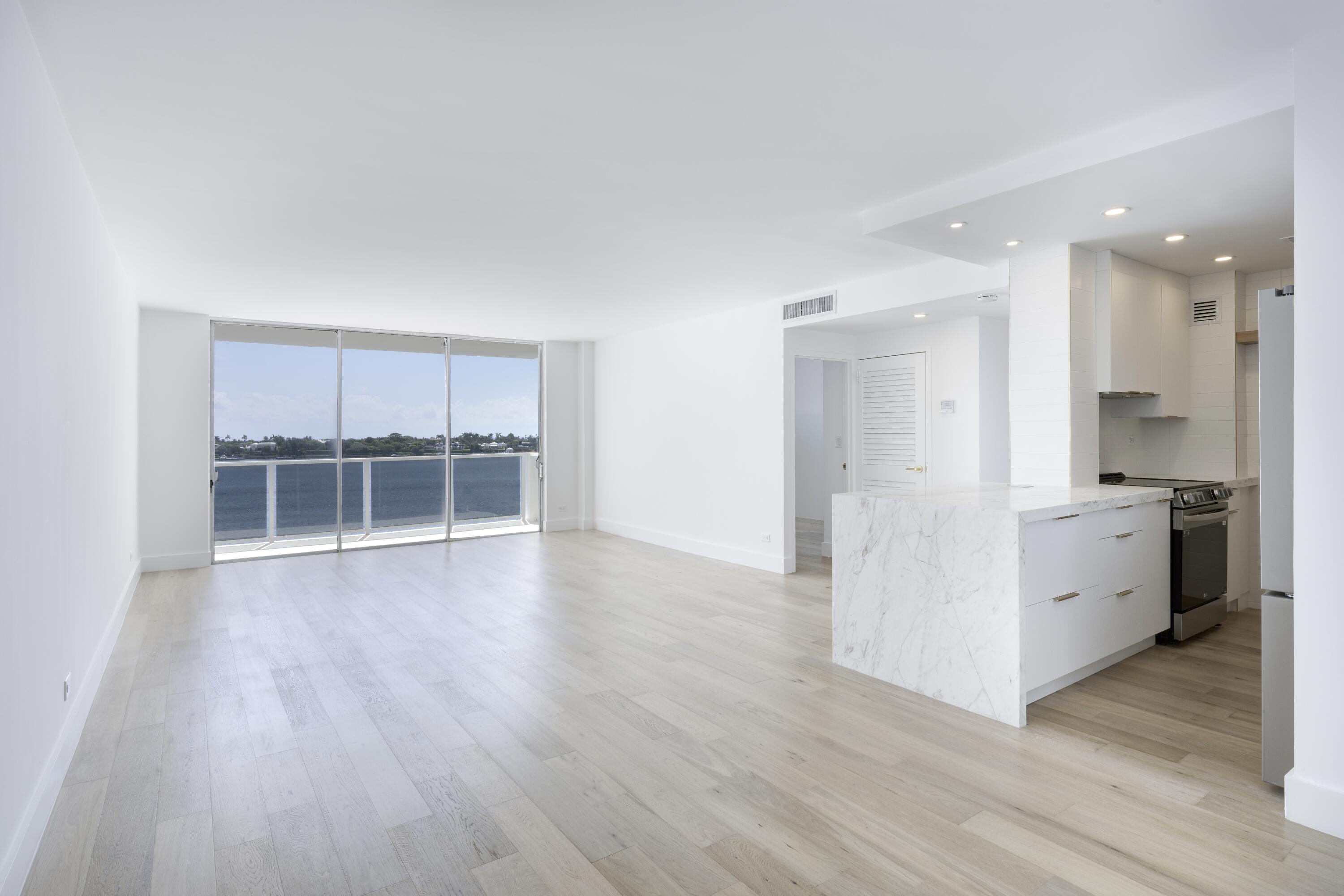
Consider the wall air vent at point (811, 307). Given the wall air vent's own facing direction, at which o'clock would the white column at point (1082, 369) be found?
The white column is roughly at 9 o'clock from the wall air vent.

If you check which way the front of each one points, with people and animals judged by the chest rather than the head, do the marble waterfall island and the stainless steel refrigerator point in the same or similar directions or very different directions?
very different directions

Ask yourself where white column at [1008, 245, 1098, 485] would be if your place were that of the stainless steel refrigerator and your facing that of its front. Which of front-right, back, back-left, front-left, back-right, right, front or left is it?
front-right

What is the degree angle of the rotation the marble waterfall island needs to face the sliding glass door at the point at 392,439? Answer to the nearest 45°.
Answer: approximately 135° to its right

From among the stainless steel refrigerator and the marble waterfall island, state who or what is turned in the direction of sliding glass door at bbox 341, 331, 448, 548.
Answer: the stainless steel refrigerator

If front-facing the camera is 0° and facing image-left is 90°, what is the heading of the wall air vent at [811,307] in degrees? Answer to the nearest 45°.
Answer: approximately 45°

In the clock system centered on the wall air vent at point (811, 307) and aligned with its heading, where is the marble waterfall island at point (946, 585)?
The marble waterfall island is roughly at 10 o'clock from the wall air vent.

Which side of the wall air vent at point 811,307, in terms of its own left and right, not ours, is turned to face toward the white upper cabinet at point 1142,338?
left

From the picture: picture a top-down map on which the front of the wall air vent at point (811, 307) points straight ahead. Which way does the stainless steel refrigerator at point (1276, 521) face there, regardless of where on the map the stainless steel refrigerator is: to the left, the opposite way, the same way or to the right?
to the right

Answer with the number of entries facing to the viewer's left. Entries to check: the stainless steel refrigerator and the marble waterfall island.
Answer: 1

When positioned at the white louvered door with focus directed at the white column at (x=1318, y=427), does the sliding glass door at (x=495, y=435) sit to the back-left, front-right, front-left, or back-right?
back-right

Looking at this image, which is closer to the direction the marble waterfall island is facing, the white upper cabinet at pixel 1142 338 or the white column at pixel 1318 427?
the white column

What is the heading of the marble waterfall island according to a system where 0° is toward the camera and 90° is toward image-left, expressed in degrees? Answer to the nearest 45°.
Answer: approximately 315°

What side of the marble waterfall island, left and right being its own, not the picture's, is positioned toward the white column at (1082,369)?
left

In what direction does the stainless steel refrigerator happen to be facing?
to the viewer's left
